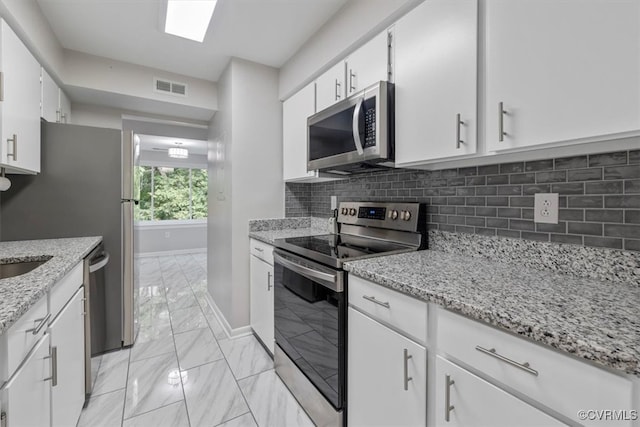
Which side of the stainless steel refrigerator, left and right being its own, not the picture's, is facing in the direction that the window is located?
left

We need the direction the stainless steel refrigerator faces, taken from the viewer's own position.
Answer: facing to the right of the viewer

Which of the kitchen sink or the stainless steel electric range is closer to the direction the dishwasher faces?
the stainless steel electric range

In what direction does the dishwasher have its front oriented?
to the viewer's right

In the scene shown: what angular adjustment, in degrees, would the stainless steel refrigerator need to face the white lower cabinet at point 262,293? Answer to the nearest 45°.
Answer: approximately 45° to its right

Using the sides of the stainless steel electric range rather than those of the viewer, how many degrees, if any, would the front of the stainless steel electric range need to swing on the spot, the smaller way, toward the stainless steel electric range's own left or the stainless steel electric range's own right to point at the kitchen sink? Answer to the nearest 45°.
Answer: approximately 45° to the stainless steel electric range's own right

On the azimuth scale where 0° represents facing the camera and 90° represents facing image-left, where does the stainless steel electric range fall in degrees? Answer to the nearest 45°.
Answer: approximately 45°

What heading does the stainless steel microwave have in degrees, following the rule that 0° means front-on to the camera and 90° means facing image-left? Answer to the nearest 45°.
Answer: approximately 45°

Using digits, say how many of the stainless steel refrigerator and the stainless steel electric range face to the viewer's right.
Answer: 1
